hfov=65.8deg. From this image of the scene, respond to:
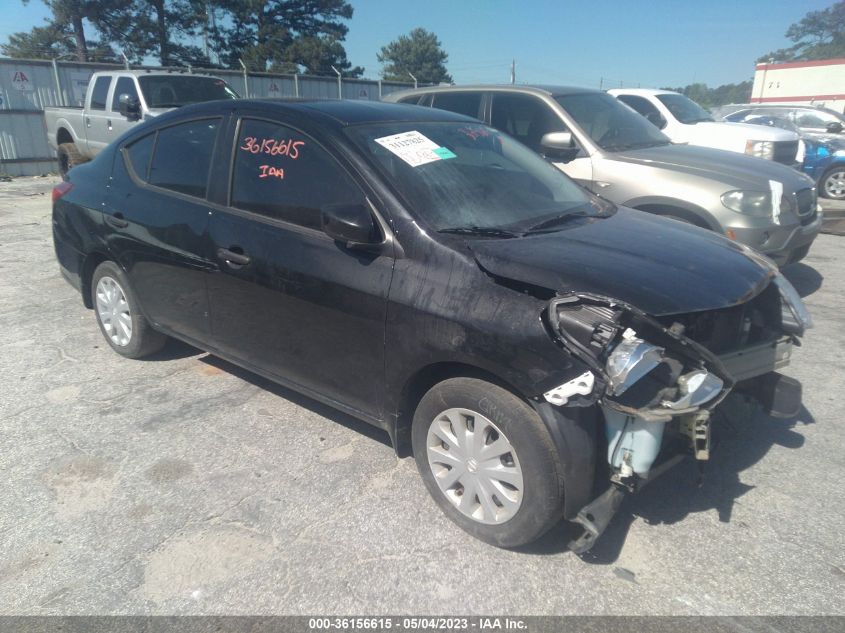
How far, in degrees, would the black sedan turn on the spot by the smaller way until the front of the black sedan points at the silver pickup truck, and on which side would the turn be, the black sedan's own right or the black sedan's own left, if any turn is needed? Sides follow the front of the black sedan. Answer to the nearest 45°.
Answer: approximately 180°

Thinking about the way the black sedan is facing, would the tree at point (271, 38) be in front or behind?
behind

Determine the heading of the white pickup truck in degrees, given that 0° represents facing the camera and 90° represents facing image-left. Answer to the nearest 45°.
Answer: approximately 315°

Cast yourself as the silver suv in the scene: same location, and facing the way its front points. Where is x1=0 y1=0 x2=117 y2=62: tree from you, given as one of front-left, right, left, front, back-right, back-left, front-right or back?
back

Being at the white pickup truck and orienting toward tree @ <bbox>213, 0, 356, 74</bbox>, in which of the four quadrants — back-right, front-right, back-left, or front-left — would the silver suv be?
back-left

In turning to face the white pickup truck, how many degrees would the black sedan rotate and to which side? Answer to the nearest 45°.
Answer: approximately 90° to its left

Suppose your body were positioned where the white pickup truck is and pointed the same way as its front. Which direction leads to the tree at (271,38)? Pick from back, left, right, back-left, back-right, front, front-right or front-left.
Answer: back

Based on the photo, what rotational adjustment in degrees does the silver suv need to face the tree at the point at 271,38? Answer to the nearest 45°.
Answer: approximately 180°

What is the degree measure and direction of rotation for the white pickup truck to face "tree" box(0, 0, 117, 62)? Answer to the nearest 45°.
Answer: approximately 180°
